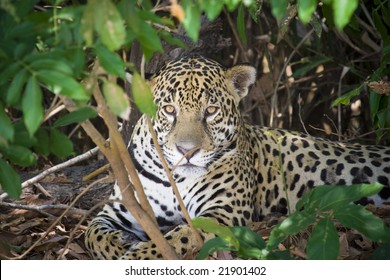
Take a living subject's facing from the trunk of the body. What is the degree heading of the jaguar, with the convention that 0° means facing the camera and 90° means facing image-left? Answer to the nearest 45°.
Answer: approximately 45°

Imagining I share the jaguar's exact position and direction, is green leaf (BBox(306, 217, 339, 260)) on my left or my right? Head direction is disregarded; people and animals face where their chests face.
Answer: on my left

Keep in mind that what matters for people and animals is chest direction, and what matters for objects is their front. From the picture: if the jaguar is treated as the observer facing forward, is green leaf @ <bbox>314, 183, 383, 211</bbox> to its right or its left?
on its left

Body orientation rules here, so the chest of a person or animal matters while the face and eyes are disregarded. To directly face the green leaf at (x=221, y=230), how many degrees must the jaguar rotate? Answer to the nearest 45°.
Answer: approximately 45° to its left

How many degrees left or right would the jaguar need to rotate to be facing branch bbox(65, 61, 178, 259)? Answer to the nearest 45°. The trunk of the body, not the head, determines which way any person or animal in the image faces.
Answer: approximately 45° to its left

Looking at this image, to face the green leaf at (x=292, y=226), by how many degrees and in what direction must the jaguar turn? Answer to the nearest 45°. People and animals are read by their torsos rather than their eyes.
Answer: approximately 45° to its left
